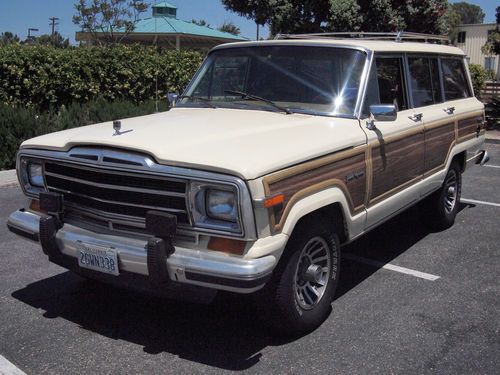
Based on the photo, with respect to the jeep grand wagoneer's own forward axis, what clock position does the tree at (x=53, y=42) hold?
The tree is roughly at 4 o'clock from the jeep grand wagoneer.

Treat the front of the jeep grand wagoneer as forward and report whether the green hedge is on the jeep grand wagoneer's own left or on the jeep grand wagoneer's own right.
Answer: on the jeep grand wagoneer's own right

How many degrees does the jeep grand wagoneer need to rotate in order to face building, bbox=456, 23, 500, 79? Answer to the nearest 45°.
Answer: approximately 180°

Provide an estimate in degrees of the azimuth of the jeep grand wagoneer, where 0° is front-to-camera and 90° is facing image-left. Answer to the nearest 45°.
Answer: approximately 45°

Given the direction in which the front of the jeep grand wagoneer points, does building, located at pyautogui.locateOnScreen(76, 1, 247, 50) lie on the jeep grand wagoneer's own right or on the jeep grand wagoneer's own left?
on the jeep grand wagoneer's own right

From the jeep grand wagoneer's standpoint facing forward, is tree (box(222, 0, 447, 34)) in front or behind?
behind

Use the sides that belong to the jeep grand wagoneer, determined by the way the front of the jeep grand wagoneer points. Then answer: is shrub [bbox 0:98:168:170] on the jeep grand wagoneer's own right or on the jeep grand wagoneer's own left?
on the jeep grand wagoneer's own right
